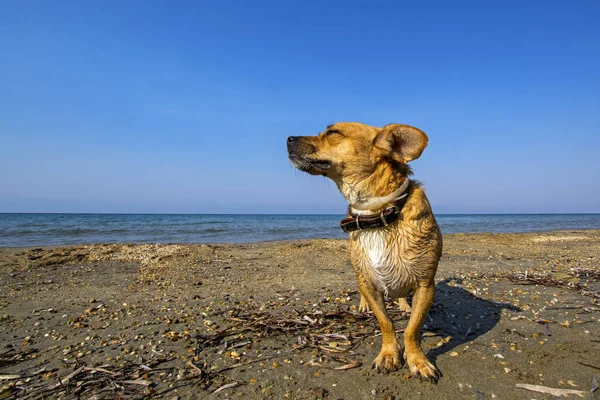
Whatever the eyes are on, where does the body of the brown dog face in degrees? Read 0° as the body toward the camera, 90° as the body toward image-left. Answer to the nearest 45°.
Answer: approximately 0°
